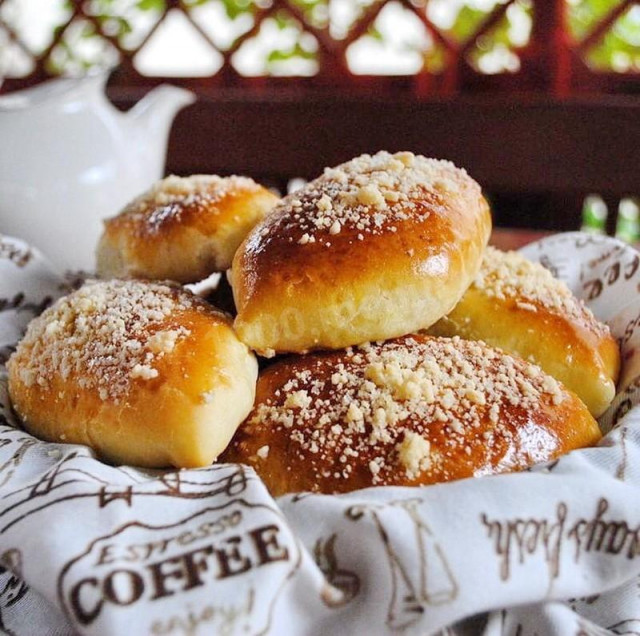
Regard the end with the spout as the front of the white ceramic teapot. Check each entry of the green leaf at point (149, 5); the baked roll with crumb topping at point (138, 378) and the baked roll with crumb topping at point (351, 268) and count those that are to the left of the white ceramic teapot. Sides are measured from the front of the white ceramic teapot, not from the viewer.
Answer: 1

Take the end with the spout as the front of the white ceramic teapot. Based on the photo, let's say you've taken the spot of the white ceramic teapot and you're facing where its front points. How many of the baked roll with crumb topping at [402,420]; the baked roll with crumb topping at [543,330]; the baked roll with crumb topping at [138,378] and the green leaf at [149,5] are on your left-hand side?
1

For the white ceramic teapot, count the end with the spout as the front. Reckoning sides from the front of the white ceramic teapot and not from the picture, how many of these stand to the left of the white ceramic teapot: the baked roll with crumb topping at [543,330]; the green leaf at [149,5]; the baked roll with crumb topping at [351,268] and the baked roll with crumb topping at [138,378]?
1

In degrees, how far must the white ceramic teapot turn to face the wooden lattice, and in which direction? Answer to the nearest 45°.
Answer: approximately 45° to its left

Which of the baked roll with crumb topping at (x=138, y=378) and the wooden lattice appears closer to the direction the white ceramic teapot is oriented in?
the wooden lattice

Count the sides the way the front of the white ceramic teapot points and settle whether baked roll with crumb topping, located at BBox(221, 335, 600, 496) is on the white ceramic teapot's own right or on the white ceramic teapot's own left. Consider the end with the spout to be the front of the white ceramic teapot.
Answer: on the white ceramic teapot's own right

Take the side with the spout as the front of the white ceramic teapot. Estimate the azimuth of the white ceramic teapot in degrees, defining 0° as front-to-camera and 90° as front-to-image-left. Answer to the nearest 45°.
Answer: approximately 270°

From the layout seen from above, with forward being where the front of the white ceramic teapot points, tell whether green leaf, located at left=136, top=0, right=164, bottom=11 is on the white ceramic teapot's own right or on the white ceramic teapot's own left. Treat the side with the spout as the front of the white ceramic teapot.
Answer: on the white ceramic teapot's own left

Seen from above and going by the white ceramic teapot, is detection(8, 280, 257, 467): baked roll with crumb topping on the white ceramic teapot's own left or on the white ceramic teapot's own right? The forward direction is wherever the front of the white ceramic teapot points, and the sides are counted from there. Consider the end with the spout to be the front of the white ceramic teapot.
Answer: on the white ceramic teapot's own right

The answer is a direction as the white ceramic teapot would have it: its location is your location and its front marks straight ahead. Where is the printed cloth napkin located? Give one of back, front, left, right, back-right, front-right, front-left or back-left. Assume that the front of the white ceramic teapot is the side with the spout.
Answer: right
